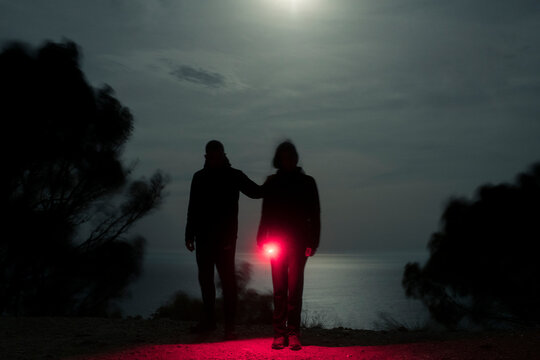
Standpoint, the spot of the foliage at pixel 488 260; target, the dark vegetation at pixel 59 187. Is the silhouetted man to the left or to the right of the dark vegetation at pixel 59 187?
left

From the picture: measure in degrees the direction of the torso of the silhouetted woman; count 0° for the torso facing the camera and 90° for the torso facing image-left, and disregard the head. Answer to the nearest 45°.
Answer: approximately 0°

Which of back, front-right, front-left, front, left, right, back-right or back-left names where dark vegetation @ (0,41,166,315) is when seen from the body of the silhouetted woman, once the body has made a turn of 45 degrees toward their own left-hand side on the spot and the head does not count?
back

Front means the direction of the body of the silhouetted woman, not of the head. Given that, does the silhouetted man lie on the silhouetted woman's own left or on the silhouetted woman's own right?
on the silhouetted woman's own right

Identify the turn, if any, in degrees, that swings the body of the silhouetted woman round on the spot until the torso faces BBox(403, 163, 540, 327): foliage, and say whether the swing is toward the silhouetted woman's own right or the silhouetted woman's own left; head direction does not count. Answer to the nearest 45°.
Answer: approximately 135° to the silhouetted woman's own left
